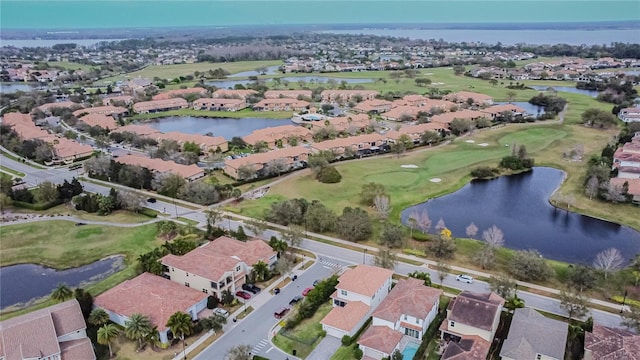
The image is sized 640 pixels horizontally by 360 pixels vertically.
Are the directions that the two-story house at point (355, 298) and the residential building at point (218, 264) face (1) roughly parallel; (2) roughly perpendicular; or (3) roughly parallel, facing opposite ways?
roughly perpendicular

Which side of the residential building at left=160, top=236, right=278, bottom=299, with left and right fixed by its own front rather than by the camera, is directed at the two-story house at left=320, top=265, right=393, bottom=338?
front

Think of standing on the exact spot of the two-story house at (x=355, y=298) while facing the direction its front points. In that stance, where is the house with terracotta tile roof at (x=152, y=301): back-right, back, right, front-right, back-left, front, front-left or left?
front-right

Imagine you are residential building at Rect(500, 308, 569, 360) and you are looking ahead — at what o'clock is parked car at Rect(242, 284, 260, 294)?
The parked car is roughly at 3 o'clock from the residential building.

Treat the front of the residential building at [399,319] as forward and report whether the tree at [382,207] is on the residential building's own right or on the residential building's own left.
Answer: on the residential building's own right

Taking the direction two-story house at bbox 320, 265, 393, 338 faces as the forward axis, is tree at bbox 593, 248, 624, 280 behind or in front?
behind

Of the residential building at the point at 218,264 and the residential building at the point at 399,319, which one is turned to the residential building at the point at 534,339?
the residential building at the point at 218,264

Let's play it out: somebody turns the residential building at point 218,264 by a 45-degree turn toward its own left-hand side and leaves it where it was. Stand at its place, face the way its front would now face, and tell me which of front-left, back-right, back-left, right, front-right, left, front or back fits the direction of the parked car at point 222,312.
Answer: right

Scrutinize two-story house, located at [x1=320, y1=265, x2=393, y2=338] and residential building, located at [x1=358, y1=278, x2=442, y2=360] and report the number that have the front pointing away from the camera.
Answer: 0

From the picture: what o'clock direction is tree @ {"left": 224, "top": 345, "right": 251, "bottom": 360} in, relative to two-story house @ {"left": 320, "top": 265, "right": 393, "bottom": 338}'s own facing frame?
The tree is roughly at 12 o'clock from the two-story house.

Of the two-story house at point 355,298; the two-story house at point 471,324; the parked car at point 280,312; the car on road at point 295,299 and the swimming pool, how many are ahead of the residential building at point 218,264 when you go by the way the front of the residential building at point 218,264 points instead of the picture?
5

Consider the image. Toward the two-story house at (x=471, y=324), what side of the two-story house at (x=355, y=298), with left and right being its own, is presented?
left

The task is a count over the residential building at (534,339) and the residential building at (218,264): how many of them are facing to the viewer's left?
0

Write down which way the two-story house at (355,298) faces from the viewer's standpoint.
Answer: facing the viewer and to the left of the viewer
